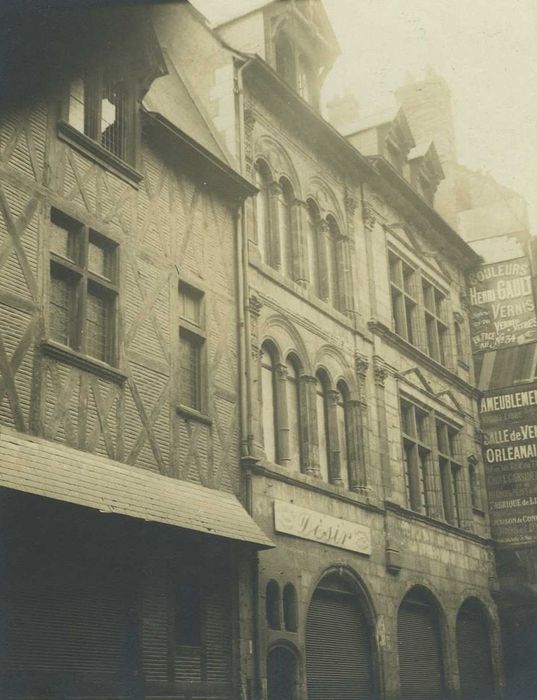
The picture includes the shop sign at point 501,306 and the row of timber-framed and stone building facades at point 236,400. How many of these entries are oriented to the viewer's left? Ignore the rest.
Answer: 0

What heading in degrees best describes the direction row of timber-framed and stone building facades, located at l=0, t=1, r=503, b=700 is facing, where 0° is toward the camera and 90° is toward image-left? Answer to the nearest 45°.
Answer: approximately 315°

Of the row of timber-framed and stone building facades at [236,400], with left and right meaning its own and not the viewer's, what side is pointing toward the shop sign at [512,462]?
left

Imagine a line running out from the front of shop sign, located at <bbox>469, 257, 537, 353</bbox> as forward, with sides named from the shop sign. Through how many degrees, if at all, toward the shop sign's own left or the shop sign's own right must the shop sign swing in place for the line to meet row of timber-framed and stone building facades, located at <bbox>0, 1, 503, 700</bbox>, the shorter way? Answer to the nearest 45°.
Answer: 0° — it already faces it

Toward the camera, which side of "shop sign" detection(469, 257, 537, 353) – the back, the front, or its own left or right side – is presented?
front

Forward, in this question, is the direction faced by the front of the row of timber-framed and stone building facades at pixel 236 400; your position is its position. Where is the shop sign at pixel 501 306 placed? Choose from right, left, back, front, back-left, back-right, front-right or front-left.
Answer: left
